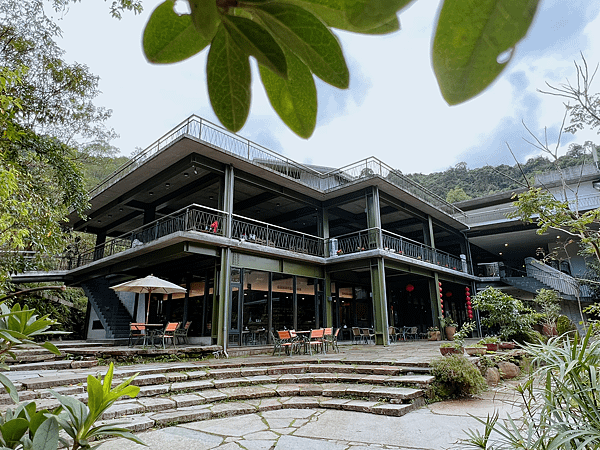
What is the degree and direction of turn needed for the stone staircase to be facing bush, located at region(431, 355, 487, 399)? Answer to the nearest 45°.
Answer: approximately 90° to its left

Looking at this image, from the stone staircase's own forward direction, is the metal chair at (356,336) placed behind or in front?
behind

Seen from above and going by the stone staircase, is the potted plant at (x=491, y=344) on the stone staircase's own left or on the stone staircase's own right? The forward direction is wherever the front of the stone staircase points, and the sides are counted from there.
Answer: on the stone staircase's own left

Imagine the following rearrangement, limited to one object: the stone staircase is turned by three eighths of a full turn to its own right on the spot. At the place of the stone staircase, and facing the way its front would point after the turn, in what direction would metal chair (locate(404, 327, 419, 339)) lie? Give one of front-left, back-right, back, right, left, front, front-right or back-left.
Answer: right

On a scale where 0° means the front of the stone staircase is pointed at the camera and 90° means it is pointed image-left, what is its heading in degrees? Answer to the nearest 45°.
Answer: approximately 0°

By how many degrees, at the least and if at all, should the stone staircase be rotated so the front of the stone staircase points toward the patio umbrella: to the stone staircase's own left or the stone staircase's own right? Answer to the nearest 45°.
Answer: approximately 135° to the stone staircase's own right

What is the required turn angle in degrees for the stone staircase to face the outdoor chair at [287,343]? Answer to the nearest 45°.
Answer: approximately 180°

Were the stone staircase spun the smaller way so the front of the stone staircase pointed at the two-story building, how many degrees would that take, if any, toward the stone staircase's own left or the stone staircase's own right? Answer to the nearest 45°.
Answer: approximately 180°

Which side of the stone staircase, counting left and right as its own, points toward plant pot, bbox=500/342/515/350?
left

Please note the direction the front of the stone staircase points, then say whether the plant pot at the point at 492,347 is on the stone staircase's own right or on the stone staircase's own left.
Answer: on the stone staircase's own left
